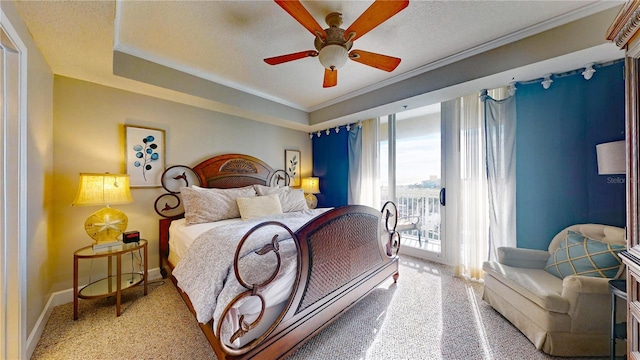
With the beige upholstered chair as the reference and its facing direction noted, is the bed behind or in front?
in front

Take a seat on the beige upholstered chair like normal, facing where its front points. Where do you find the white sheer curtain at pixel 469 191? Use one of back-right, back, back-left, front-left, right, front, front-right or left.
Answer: right

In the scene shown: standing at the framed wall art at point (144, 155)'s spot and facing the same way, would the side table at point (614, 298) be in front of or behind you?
in front

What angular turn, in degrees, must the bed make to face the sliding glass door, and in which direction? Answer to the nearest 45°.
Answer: approximately 90° to its left

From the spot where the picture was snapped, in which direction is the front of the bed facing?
facing the viewer and to the right of the viewer

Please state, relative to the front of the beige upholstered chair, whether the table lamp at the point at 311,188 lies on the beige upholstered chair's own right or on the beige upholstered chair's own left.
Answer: on the beige upholstered chair's own right

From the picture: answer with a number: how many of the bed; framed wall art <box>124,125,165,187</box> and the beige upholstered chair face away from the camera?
0

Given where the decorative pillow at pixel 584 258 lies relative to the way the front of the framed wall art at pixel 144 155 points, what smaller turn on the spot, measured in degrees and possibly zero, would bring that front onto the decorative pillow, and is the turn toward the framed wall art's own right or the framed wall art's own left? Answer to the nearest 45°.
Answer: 0° — it already faces it

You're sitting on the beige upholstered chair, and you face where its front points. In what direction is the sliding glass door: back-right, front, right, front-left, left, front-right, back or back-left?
right

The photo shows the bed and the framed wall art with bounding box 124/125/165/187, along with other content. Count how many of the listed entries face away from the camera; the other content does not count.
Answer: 0

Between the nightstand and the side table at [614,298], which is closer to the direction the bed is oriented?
the side table

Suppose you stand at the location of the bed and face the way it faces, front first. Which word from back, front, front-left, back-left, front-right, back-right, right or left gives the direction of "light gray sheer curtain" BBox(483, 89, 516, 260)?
front-left

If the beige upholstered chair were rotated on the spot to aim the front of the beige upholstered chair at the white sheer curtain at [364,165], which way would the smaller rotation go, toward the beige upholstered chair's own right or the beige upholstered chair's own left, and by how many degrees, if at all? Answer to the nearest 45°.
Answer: approximately 45° to the beige upholstered chair's own right

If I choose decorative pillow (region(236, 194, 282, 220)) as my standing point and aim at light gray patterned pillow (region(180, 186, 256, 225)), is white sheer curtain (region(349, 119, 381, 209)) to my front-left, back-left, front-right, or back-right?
back-right

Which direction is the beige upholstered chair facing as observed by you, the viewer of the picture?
facing the viewer and to the left of the viewer
